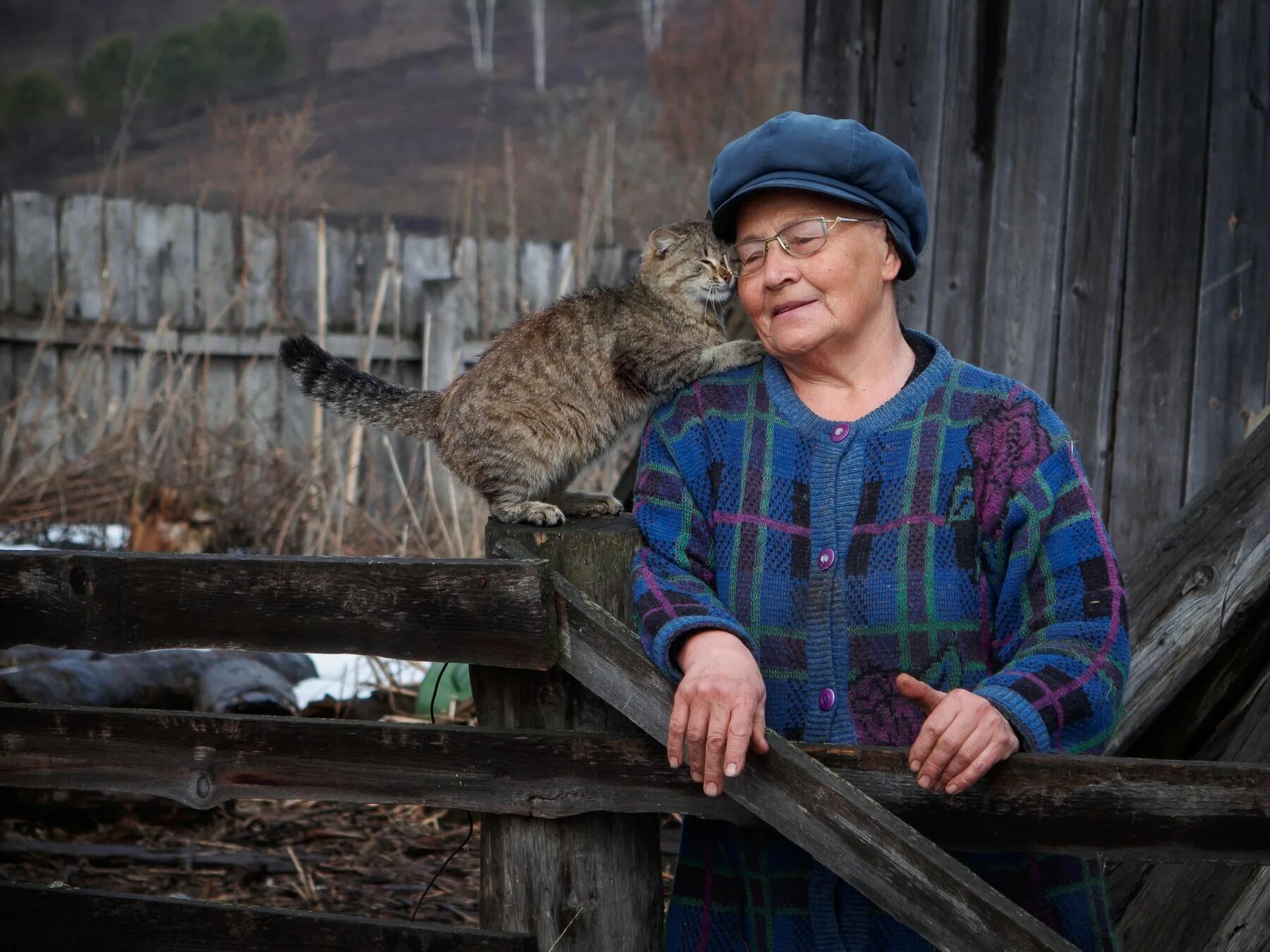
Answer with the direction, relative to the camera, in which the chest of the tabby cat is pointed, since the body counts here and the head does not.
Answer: to the viewer's right

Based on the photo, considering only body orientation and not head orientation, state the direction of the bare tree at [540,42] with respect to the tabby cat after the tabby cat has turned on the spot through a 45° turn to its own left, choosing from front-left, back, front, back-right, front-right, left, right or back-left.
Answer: front-left

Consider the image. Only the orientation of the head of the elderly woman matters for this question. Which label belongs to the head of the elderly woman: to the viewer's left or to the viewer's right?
to the viewer's left

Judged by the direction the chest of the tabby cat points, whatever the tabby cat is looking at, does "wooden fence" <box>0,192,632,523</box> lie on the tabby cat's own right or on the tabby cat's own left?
on the tabby cat's own left

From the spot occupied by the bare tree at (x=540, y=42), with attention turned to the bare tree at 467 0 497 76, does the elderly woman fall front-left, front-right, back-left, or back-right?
back-left

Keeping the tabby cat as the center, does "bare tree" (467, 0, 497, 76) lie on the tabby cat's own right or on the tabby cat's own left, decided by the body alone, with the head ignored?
on the tabby cat's own left
